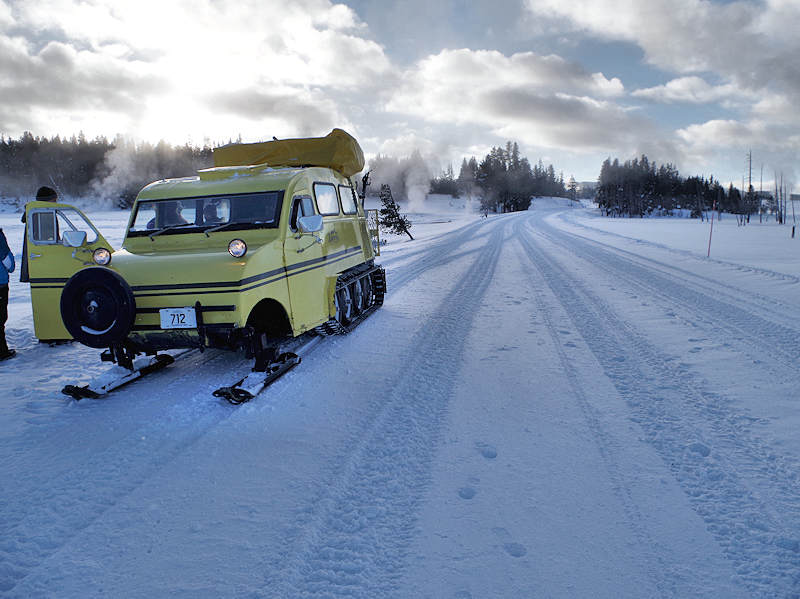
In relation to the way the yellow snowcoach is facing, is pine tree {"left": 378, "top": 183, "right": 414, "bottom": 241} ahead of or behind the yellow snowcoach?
behind

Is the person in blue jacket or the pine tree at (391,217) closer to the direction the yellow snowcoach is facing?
the person in blue jacket

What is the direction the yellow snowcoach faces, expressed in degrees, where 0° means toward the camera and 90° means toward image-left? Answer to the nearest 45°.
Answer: approximately 45°

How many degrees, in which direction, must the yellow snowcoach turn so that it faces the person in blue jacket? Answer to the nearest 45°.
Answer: approximately 90° to its right
